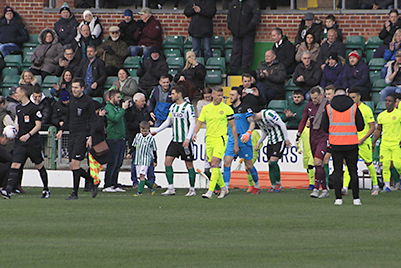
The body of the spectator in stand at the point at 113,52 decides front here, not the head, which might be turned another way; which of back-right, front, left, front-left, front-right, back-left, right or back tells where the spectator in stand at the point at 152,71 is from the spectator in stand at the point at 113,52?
front-left

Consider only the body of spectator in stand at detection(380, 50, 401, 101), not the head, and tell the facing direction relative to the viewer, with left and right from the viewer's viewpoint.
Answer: facing the viewer and to the left of the viewer

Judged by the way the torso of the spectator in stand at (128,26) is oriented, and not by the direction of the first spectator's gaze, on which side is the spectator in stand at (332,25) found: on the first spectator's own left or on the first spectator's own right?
on the first spectator's own left

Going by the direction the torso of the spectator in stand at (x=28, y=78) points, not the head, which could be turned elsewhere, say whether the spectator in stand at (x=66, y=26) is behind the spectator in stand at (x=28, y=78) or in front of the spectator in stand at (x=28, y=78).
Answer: behind

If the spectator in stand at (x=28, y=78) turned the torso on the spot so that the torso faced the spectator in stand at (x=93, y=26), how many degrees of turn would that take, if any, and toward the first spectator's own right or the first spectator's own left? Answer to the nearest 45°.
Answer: approximately 135° to the first spectator's own left

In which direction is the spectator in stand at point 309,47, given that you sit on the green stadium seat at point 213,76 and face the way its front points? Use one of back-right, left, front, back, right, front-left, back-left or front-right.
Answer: left

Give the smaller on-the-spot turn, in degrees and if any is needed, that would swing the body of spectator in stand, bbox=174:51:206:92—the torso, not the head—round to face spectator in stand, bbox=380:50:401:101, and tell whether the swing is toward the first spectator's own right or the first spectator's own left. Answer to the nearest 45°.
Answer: approximately 135° to the first spectator's own left

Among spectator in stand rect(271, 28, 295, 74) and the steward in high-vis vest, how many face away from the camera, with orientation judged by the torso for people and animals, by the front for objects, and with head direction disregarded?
1

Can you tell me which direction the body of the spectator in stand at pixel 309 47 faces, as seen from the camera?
toward the camera

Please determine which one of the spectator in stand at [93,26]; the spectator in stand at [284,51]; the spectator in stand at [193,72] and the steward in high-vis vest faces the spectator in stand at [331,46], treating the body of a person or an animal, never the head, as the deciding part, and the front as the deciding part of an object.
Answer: the steward in high-vis vest

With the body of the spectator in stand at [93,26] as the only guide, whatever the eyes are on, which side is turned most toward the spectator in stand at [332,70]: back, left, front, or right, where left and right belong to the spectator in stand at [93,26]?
left

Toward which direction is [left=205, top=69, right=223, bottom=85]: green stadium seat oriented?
toward the camera

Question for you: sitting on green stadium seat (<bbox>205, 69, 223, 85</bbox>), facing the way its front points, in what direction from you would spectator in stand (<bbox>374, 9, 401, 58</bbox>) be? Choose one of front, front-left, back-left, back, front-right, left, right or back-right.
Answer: left
